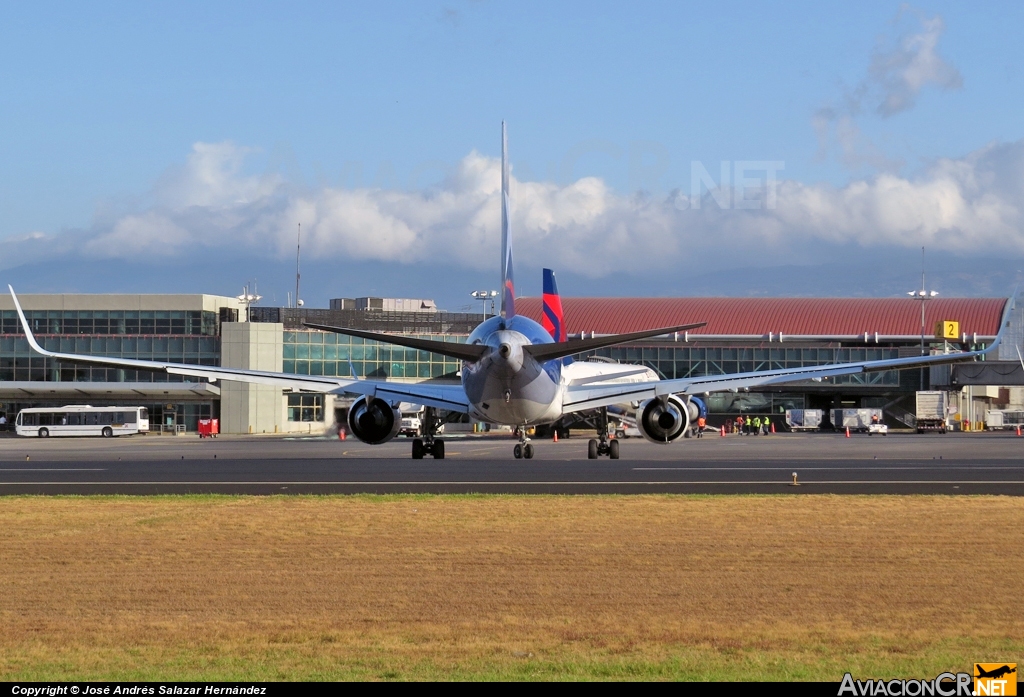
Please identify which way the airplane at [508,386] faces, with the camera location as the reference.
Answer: facing away from the viewer
